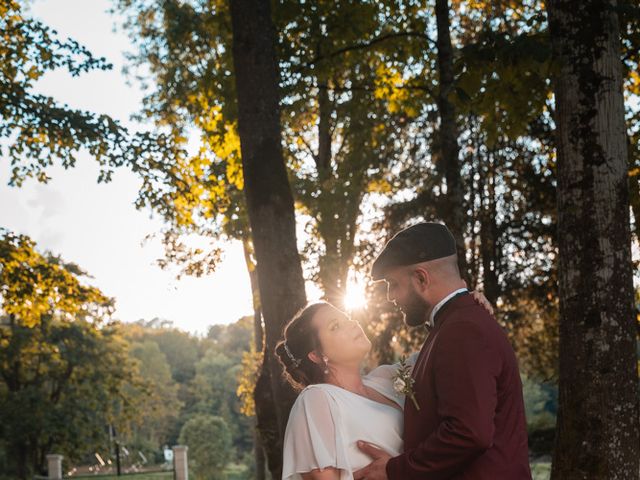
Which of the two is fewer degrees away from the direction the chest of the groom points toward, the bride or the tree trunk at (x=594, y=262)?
the bride

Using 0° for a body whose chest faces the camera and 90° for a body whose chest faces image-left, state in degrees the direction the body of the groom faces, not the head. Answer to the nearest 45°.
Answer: approximately 90°

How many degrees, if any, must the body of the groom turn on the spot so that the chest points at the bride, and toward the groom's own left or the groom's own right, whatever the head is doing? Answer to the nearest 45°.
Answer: approximately 45° to the groom's own right

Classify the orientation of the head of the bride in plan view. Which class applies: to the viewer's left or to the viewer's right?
to the viewer's right

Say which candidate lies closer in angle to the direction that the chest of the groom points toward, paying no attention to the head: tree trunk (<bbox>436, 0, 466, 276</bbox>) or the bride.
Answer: the bride

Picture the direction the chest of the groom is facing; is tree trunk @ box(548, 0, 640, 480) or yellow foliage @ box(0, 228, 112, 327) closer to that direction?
the yellow foliage

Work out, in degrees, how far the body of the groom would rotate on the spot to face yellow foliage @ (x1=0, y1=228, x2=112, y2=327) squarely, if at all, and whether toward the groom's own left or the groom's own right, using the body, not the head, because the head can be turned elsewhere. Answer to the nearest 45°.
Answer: approximately 45° to the groom's own right

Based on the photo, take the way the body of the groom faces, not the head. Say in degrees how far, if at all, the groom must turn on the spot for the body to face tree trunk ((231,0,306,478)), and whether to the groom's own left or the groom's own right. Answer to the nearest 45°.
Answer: approximately 90° to the groom's own right

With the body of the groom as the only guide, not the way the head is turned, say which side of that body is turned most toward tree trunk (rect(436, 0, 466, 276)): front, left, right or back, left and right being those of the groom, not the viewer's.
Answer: right

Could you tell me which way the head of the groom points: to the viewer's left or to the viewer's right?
to the viewer's left

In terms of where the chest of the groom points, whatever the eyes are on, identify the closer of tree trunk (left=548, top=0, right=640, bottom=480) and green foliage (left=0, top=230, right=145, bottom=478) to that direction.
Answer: the green foliage
